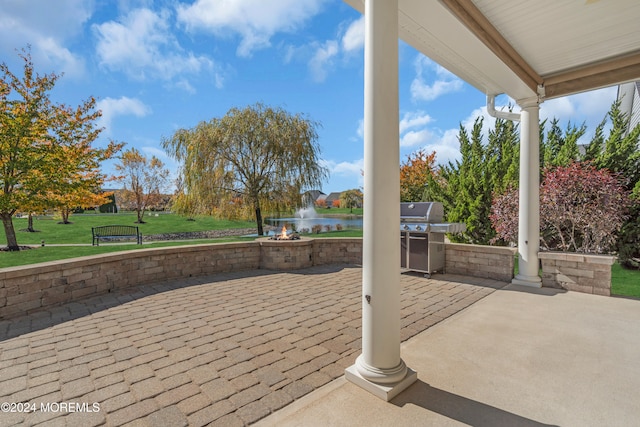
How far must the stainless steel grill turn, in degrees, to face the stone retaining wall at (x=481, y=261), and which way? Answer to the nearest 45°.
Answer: approximately 135° to its left

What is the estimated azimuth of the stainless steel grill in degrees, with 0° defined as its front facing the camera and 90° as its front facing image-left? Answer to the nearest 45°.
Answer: approximately 45°

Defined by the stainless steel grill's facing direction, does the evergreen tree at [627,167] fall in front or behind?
behind

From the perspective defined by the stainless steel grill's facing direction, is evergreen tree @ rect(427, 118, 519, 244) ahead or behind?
behind

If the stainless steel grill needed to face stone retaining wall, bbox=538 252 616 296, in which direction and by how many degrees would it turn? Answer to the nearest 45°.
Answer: approximately 135° to its left

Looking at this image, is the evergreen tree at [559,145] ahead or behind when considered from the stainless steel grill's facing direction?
behind

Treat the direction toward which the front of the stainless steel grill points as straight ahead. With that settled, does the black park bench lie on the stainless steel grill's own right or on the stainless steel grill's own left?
on the stainless steel grill's own right

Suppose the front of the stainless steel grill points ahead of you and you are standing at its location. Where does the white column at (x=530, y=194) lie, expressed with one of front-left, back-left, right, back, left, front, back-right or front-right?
back-left
